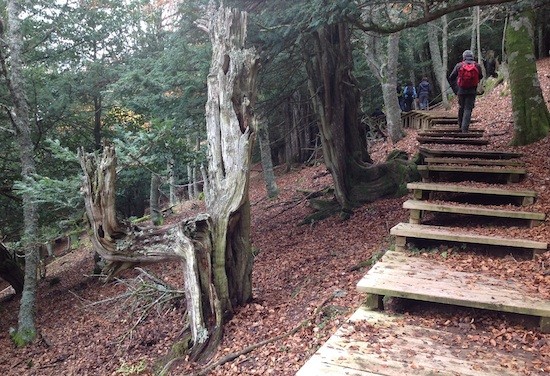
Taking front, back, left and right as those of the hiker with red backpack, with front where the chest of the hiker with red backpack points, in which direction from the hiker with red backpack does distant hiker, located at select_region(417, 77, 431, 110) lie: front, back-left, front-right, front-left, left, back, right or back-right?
front

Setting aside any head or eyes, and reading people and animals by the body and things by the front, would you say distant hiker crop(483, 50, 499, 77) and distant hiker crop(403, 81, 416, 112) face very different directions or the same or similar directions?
same or similar directions

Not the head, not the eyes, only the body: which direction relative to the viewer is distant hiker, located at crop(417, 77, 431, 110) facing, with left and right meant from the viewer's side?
facing away from the viewer

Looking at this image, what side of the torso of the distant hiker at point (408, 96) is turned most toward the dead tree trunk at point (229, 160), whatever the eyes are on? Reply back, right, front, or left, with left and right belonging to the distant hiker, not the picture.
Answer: back

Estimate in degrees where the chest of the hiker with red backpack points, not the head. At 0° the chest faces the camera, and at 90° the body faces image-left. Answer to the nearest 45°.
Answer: approximately 180°

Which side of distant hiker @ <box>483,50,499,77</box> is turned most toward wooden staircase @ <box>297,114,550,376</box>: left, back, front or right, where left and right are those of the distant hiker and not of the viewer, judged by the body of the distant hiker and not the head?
back

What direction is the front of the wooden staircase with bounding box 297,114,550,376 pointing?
toward the camera

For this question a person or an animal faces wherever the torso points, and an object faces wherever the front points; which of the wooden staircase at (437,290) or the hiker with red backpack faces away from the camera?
the hiker with red backpack

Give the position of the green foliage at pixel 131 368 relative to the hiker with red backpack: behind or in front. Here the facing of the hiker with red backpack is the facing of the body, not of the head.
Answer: behind

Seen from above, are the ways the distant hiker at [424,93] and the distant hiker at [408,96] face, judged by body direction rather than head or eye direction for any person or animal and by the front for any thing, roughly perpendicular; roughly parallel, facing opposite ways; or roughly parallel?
roughly parallel

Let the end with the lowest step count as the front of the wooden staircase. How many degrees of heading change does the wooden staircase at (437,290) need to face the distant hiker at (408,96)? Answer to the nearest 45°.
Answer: approximately 180°

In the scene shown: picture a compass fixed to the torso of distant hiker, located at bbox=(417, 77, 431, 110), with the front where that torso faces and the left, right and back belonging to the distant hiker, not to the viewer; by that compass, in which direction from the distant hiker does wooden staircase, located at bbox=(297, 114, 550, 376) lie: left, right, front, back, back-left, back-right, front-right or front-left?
back

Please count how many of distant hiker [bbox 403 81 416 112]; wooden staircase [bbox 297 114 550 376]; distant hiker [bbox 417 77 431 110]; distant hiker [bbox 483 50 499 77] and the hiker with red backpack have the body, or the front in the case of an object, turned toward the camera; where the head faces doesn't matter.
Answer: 1

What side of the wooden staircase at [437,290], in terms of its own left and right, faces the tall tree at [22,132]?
right

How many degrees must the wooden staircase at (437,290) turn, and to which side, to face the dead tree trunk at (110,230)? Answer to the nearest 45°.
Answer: approximately 90° to its right

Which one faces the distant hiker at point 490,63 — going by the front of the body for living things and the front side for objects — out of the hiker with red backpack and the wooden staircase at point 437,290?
the hiker with red backpack

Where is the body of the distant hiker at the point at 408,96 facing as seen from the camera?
away from the camera

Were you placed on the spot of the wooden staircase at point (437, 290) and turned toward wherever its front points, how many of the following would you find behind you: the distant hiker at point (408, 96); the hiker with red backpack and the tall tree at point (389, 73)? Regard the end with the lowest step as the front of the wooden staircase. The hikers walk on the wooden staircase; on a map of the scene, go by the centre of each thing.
3

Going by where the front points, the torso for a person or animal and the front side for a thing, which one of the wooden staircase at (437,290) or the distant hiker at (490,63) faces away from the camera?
the distant hiker
